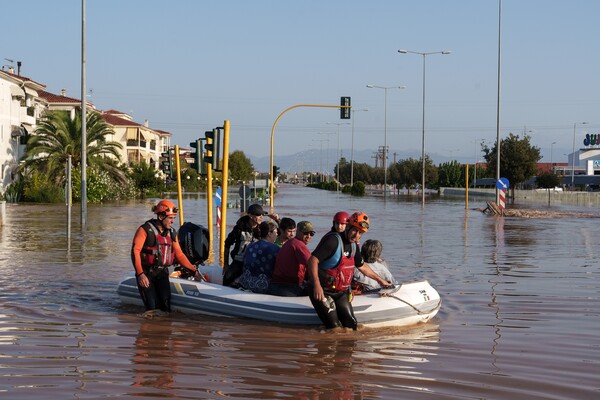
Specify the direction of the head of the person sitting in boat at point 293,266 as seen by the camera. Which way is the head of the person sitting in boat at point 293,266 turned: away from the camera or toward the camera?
toward the camera

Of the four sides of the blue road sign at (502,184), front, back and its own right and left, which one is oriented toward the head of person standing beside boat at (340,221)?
front

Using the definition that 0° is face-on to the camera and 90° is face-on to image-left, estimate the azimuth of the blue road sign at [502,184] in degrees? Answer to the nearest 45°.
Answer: approximately 0°

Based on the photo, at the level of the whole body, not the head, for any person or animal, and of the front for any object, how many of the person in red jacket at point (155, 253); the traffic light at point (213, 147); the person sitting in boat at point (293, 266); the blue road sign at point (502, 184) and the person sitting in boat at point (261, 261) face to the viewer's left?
1

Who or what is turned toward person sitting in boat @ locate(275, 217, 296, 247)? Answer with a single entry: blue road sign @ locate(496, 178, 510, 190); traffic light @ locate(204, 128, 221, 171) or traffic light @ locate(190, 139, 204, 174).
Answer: the blue road sign

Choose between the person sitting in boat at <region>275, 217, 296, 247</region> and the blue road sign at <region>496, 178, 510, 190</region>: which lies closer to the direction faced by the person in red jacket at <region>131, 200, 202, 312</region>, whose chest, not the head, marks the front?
the person sitting in boat

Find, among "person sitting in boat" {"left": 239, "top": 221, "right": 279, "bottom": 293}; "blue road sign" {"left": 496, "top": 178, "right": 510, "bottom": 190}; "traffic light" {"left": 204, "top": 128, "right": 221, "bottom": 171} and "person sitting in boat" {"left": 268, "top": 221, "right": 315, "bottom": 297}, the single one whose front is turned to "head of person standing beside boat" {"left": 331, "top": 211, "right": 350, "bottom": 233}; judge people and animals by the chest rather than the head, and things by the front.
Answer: the blue road sign

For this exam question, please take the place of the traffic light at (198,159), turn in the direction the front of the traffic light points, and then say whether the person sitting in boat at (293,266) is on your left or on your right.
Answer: on your left

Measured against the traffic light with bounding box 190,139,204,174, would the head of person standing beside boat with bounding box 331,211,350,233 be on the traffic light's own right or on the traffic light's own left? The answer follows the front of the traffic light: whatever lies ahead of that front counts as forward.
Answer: on the traffic light's own left

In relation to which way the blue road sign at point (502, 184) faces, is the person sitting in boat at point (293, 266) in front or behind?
in front
